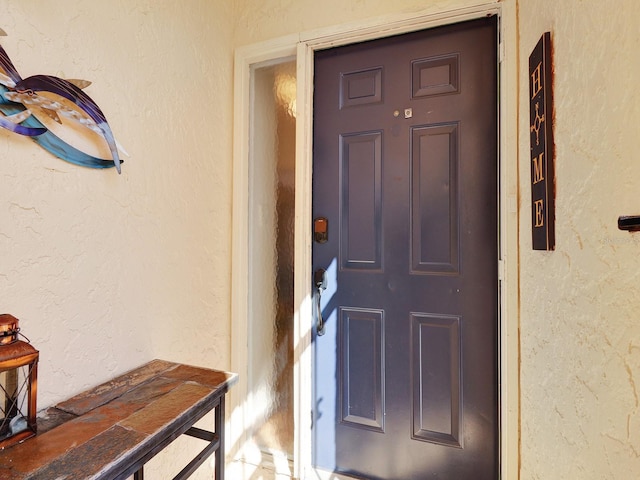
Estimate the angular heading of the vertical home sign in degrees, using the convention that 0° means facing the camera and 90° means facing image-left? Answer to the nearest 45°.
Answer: approximately 45°

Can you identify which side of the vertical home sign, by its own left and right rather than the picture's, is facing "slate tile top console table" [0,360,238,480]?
front

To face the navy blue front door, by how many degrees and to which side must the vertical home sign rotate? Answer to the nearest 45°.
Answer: approximately 90° to its right

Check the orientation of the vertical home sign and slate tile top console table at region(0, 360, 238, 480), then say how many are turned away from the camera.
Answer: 0

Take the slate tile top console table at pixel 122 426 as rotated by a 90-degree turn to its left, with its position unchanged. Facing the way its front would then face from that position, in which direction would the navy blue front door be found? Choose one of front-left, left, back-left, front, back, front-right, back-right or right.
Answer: front-right

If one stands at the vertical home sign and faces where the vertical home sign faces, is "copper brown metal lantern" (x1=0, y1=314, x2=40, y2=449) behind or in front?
in front

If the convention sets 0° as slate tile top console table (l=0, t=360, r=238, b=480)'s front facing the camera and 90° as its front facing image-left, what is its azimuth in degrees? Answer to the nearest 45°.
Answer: approximately 315°

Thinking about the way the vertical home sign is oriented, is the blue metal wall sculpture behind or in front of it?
in front
